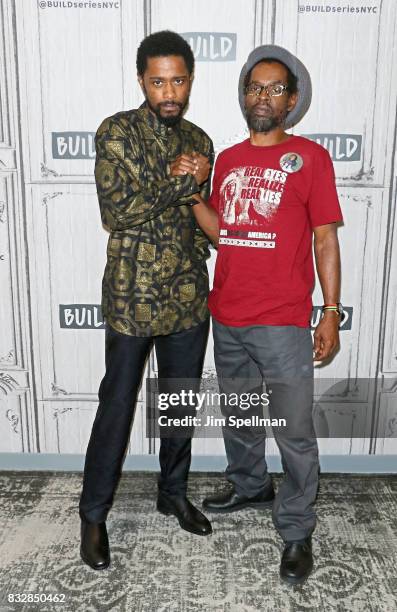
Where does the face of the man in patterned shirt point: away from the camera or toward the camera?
toward the camera

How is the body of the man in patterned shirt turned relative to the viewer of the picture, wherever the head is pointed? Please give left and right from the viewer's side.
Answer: facing the viewer and to the right of the viewer

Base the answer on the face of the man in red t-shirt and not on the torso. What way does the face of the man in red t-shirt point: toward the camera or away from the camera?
toward the camera

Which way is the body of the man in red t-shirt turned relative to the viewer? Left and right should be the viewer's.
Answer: facing the viewer and to the left of the viewer

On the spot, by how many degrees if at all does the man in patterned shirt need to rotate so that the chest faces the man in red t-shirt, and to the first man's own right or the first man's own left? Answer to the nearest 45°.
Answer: approximately 45° to the first man's own left

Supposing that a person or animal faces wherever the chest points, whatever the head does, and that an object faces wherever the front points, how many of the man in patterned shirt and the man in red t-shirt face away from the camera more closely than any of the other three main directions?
0

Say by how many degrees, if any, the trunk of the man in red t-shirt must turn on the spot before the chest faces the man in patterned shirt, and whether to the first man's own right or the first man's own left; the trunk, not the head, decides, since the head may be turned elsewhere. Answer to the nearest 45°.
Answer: approximately 45° to the first man's own right
